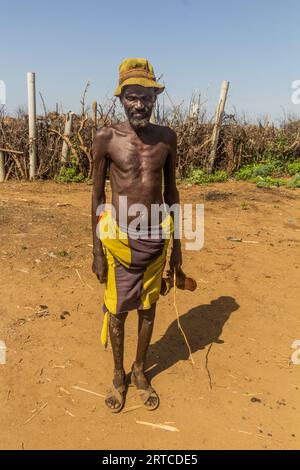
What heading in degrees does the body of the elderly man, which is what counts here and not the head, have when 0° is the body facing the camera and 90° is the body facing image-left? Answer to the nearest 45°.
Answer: approximately 0°

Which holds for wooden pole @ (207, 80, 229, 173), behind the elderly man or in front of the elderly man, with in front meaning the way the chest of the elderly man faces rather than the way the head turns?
behind

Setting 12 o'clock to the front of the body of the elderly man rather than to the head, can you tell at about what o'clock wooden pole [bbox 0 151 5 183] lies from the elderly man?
The wooden pole is roughly at 5 o'clock from the elderly man.

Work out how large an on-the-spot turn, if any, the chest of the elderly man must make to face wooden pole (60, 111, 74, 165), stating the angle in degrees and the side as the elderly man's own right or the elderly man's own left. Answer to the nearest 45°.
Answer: approximately 180°

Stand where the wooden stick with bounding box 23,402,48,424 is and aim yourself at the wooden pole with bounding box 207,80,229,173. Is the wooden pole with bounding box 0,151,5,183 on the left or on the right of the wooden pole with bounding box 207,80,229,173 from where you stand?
left

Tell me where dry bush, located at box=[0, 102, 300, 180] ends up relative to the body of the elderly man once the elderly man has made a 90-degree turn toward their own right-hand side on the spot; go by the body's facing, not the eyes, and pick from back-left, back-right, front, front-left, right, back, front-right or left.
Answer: right
